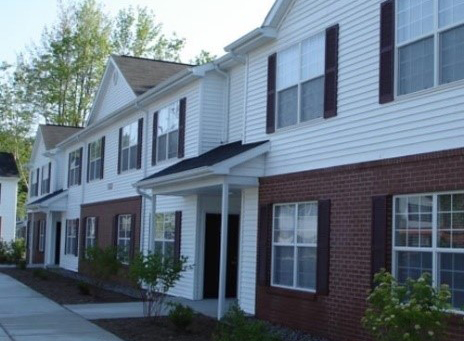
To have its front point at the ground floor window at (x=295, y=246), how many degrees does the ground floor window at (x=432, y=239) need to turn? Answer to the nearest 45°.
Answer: approximately 90° to its right

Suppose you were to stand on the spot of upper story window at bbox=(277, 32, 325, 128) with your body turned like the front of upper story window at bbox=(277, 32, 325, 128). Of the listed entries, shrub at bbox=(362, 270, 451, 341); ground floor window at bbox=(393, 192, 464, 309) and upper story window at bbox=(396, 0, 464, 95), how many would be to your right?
0

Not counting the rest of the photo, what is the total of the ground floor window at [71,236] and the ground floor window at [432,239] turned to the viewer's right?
0

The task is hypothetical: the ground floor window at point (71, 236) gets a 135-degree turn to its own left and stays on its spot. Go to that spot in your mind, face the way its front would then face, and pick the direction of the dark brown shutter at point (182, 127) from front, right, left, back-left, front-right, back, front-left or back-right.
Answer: right

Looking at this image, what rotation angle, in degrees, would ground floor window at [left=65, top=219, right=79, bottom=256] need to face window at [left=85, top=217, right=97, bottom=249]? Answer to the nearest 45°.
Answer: approximately 45° to its left

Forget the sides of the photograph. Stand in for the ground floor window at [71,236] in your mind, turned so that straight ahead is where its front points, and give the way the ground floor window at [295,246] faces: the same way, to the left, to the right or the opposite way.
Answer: the same way

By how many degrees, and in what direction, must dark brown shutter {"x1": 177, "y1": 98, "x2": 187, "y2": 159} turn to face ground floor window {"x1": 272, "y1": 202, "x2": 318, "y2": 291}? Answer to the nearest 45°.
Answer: approximately 45° to its left

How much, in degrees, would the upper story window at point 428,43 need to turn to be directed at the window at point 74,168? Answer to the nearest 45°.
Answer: approximately 90° to its right

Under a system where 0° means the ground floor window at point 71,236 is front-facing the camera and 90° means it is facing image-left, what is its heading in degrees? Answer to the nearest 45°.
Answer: approximately 45°

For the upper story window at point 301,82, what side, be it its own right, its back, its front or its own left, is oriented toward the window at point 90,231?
right

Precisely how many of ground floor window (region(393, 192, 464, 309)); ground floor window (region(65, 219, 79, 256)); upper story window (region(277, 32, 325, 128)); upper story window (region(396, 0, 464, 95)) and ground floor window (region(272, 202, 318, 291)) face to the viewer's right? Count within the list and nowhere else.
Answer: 0

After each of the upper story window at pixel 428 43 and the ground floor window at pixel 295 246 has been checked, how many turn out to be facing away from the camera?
0

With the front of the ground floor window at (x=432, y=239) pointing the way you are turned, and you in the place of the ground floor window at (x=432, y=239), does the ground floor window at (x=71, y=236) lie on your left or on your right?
on your right

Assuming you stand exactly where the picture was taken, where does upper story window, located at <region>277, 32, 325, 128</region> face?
facing the viewer and to the left of the viewer

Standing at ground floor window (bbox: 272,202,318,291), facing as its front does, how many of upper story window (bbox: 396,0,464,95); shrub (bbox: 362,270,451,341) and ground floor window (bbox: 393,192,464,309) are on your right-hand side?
0

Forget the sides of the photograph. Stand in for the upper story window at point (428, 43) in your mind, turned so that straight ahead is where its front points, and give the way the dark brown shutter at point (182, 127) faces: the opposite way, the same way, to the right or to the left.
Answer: the same way

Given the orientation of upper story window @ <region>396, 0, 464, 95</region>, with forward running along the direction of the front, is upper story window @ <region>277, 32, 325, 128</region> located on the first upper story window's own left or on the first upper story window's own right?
on the first upper story window's own right

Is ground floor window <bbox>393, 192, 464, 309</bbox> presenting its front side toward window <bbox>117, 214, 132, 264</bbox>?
no

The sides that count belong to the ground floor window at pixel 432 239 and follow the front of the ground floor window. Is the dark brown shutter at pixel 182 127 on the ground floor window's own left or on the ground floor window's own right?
on the ground floor window's own right

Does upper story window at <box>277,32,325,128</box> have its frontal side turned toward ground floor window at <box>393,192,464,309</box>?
no

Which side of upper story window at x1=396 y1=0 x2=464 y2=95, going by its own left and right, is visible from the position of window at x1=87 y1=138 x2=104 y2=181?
right
